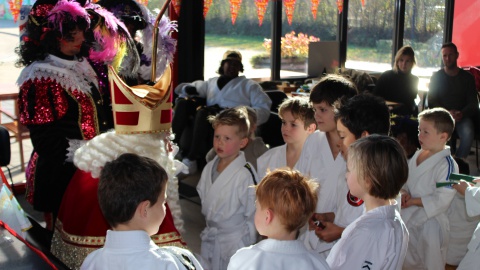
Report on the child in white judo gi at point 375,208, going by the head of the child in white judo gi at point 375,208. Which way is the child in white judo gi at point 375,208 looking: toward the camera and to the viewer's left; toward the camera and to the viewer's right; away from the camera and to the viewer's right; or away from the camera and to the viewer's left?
away from the camera and to the viewer's left

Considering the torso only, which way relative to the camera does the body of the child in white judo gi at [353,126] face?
to the viewer's left

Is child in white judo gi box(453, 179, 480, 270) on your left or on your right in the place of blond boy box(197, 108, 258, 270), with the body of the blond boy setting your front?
on your left

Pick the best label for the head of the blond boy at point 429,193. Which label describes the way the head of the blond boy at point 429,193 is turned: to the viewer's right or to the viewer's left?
to the viewer's left

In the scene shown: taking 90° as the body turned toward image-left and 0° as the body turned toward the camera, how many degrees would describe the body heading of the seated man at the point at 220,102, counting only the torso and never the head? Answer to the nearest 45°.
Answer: approximately 45°

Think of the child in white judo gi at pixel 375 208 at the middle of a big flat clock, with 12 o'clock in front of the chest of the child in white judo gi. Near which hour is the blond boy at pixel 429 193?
The blond boy is roughly at 2 o'clock from the child in white judo gi.

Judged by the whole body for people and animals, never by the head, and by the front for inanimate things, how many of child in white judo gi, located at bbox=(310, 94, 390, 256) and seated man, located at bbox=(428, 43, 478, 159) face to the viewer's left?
1

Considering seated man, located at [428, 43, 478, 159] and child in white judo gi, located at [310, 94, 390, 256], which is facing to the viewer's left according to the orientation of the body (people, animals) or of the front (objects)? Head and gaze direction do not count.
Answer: the child in white judo gi

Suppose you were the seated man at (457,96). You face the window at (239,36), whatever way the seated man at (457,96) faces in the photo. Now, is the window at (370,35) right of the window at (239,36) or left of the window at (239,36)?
right
